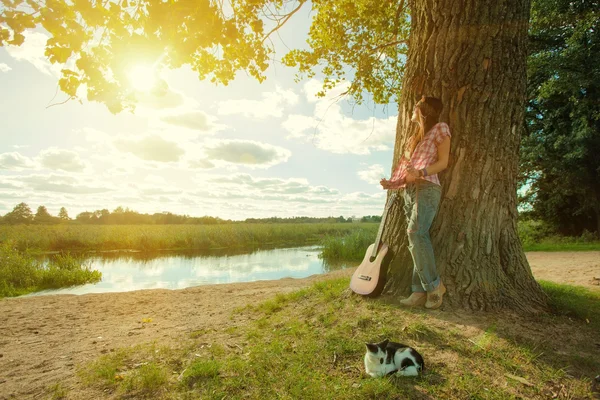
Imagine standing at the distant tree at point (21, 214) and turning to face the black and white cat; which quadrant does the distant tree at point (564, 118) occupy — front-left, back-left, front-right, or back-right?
front-left

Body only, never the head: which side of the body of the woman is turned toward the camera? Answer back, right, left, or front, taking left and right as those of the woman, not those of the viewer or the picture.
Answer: left

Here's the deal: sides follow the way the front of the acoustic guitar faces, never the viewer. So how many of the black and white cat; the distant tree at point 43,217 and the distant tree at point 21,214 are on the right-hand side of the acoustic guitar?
2

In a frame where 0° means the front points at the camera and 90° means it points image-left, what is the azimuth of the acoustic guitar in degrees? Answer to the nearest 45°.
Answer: approximately 45°

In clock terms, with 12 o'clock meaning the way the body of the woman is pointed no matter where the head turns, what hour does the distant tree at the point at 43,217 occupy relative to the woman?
The distant tree is roughly at 1 o'clock from the woman.

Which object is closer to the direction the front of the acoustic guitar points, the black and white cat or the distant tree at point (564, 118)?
the black and white cat

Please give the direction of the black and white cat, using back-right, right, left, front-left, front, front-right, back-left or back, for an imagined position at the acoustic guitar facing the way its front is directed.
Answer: front-left

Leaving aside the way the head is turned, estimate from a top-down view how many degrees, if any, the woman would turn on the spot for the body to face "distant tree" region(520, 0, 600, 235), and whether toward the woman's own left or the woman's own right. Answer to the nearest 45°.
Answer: approximately 135° to the woman's own right
